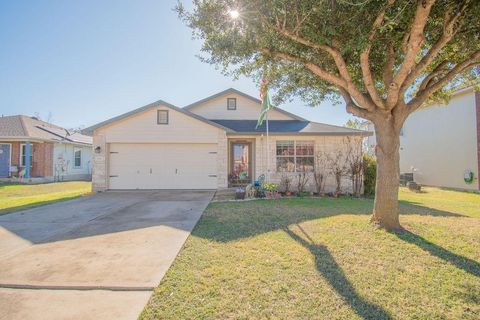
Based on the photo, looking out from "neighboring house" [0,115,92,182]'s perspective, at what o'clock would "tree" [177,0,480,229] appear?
The tree is roughly at 10 o'clock from the neighboring house.

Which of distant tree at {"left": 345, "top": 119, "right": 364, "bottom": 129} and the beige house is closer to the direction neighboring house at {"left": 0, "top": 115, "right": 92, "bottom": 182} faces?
the beige house

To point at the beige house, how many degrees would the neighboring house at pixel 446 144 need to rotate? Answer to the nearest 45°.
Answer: approximately 90° to its right

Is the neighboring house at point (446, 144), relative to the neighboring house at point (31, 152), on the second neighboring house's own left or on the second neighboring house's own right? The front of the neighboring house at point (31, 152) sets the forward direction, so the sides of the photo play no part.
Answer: on the second neighboring house's own left

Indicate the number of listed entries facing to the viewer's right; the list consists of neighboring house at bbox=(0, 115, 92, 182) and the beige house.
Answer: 0

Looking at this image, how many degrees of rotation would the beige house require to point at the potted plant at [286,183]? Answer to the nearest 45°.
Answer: approximately 90° to its left

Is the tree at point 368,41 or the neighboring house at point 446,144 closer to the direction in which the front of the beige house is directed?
the tree

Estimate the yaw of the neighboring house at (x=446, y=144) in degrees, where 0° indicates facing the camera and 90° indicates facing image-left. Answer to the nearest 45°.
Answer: approximately 315°

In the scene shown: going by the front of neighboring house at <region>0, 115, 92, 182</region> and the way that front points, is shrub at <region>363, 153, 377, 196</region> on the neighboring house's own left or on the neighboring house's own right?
on the neighboring house's own left

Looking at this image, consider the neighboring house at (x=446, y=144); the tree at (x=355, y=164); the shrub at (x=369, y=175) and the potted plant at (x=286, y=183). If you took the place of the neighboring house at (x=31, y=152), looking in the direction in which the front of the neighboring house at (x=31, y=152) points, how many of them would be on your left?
4

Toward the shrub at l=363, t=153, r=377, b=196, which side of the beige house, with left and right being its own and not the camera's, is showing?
left

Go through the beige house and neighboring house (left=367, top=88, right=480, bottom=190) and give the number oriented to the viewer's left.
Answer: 0

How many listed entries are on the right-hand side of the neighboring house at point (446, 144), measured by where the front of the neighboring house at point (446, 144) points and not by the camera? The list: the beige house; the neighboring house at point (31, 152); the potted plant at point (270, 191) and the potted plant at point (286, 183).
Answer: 4
